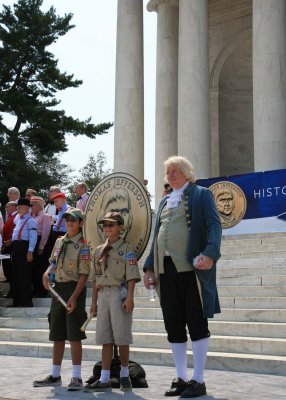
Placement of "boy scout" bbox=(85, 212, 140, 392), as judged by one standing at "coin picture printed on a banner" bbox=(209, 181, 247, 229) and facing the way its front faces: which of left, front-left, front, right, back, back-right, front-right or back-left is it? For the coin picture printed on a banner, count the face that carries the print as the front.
front

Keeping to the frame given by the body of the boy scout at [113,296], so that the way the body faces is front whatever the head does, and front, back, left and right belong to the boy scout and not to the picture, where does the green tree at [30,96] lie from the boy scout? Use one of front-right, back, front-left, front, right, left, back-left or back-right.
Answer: back-right

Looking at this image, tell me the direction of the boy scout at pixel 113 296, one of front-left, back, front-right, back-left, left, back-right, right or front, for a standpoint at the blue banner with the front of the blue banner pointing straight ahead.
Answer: front

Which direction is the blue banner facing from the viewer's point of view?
toward the camera

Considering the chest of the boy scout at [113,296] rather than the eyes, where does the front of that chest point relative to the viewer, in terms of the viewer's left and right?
facing the viewer and to the left of the viewer

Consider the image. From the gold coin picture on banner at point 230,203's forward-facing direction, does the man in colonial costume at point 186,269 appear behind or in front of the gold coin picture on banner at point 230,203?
in front

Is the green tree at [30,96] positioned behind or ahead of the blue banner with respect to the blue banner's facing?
behind

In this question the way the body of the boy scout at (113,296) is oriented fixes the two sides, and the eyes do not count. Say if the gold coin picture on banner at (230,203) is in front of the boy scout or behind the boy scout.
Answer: behind

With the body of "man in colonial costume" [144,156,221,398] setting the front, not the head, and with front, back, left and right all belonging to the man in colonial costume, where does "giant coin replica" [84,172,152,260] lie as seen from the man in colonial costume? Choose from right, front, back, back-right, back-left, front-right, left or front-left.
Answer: right

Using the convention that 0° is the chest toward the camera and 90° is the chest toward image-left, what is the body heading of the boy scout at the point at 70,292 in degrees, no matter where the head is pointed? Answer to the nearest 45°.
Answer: approximately 45°

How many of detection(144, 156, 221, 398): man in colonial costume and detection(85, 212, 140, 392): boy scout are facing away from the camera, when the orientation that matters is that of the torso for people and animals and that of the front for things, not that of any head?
0
